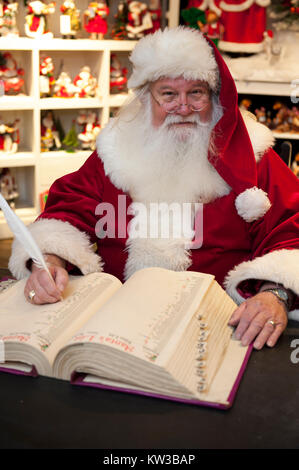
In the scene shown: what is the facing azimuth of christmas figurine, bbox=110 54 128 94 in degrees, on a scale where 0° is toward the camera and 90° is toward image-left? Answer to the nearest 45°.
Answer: approximately 0°

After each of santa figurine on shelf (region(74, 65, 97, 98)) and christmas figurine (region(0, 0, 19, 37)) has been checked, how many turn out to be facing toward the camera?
2

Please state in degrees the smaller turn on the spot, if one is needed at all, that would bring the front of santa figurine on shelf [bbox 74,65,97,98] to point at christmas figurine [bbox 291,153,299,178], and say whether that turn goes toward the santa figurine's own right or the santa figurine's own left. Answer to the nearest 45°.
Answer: approximately 45° to the santa figurine's own left

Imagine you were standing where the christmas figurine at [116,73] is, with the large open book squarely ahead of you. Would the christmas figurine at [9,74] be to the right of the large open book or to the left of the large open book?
right

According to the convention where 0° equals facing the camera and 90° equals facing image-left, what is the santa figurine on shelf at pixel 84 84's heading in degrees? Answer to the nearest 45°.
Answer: approximately 0°

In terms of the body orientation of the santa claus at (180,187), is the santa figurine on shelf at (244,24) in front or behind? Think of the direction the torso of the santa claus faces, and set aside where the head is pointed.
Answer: behind

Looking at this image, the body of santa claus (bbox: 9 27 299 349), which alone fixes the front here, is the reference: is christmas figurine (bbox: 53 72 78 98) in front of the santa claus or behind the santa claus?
behind

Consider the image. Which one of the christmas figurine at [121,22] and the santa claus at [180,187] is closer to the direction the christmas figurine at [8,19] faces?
the santa claus

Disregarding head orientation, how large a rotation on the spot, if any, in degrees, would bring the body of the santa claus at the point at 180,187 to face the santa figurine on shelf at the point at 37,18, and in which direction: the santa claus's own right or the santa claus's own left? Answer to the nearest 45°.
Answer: approximately 180°
